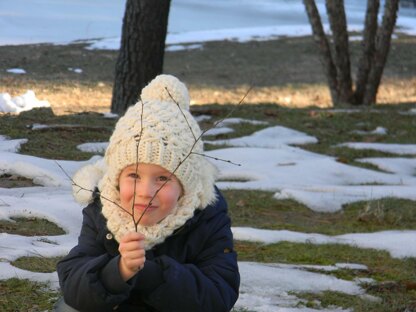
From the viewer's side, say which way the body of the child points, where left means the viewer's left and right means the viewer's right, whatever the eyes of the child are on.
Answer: facing the viewer

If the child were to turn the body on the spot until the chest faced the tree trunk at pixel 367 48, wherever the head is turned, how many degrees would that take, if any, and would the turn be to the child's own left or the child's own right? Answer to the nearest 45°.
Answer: approximately 180°

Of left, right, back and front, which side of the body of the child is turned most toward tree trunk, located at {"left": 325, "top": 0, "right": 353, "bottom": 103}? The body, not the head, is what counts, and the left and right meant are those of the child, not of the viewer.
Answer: back

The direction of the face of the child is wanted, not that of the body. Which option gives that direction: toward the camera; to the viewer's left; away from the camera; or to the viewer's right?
toward the camera

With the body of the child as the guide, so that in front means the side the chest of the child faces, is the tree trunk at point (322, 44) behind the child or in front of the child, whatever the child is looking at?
behind

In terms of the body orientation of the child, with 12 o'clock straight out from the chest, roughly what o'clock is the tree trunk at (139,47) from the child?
The tree trunk is roughly at 6 o'clock from the child.

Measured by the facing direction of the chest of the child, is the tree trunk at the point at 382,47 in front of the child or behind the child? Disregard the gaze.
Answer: behind
